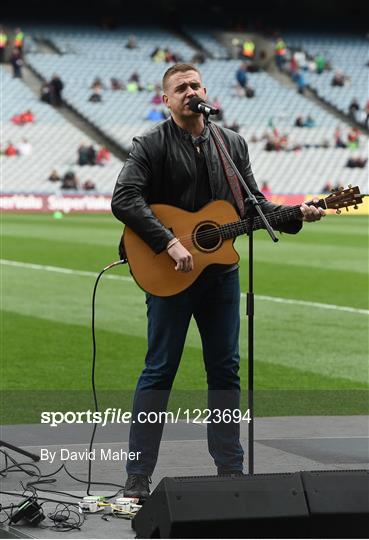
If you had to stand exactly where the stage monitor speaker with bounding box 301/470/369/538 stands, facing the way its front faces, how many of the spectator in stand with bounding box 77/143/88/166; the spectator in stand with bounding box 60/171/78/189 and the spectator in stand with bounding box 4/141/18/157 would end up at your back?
0

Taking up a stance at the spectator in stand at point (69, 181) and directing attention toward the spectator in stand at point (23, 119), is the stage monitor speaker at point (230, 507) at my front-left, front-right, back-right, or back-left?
back-left

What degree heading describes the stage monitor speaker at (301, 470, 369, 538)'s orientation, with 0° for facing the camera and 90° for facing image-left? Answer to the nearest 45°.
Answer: approximately 180°

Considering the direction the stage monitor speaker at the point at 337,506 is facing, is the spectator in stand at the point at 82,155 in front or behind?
in front

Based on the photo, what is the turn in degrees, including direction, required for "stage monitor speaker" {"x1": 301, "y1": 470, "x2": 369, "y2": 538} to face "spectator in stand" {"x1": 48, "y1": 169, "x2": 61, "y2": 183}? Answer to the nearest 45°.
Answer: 0° — it already faces them

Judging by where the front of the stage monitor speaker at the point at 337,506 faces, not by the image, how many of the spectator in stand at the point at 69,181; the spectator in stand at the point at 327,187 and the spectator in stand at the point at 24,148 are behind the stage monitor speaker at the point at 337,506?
0

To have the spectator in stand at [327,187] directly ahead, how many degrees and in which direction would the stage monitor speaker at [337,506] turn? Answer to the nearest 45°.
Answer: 0° — it already faces them

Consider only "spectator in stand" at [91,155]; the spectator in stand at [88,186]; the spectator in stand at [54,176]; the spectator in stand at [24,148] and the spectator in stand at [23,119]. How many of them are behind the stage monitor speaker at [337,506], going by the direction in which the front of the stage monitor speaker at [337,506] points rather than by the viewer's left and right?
0

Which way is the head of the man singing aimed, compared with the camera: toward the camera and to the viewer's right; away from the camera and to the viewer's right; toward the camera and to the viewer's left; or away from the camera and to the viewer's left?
toward the camera and to the viewer's right

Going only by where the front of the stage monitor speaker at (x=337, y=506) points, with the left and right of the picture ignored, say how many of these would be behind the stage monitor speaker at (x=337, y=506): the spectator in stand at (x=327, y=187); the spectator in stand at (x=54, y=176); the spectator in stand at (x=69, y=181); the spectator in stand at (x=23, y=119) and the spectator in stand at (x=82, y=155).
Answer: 0

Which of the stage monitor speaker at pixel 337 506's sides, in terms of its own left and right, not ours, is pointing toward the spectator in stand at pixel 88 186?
front

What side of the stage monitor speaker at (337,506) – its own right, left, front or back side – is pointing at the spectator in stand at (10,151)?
front
